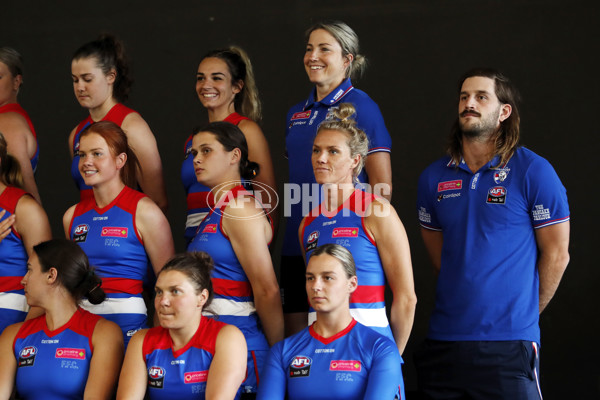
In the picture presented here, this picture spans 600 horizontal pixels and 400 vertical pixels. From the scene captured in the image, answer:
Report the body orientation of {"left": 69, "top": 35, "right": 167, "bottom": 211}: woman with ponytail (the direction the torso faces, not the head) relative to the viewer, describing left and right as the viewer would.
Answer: facing the viewer and to the left of the viewer

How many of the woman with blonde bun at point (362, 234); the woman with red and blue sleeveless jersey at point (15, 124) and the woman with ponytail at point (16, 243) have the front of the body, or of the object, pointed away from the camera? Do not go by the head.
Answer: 0

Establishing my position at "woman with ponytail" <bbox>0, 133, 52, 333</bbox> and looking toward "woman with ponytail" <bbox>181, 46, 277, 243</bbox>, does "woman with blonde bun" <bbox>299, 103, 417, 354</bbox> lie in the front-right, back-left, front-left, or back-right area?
front-right

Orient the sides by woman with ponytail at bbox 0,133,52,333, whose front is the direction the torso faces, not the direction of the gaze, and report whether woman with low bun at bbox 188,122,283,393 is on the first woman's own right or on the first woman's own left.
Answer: on the first woman's own left

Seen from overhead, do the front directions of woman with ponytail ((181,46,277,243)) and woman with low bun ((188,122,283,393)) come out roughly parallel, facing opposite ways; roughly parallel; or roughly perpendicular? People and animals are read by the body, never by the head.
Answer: roughly parallel

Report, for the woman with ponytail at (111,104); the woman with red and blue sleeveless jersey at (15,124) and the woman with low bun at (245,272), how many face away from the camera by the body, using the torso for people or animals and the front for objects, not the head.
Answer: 0

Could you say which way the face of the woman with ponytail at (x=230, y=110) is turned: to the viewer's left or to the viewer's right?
to the viewer's left
